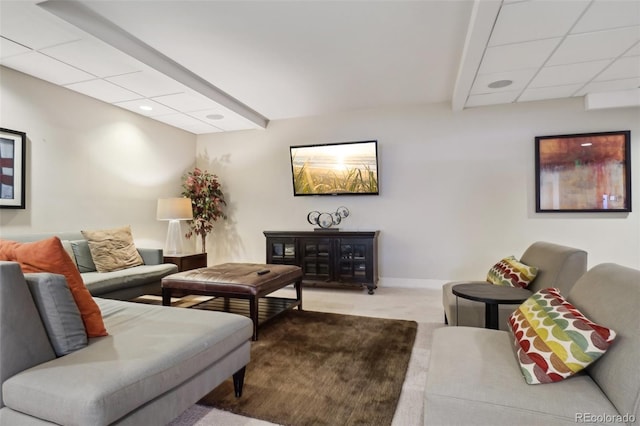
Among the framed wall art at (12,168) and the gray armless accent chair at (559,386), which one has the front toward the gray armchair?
the framed wall art

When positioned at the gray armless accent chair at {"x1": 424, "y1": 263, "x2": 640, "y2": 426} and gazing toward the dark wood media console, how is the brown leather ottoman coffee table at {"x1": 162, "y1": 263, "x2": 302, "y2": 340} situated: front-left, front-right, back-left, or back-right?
front-left

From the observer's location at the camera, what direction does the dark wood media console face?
facing the viewer

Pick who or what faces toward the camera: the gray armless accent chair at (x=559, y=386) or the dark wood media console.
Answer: the dark wood media console

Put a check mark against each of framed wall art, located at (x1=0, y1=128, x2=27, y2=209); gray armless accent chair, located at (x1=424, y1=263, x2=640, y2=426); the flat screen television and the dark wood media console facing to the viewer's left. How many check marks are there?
1

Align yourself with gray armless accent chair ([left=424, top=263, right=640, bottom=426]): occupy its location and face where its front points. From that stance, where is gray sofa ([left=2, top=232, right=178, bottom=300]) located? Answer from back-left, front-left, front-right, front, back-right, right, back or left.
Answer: front

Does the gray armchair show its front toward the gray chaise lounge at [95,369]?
yes

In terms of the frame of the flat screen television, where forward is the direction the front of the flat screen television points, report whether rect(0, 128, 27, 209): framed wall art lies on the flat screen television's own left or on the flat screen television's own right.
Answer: on the flat screen television's own right

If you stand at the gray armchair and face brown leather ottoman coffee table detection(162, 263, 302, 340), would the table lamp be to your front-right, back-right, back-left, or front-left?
front-right

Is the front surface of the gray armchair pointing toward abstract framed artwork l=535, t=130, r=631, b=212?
no

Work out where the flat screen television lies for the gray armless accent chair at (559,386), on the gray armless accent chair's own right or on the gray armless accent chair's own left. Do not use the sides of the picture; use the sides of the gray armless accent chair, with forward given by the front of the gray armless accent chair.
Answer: on the gray armless accent chair's own right

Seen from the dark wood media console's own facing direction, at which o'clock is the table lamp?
The table lamp is roughly at 3 o'clock from the dark wood media console.

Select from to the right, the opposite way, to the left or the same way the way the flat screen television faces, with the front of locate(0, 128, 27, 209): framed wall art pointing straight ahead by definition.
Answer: to the right

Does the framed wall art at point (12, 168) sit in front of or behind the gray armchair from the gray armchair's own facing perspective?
in front

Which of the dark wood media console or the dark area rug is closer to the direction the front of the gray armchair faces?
the dark area rug

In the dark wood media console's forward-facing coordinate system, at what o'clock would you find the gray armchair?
The gray armchair is roughly at 11 o'clock from the dark wood media console.

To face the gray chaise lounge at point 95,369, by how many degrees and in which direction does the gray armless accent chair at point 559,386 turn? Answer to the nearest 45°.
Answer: approximately 45° to its left

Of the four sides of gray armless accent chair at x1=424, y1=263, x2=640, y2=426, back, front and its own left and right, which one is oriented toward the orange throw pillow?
front

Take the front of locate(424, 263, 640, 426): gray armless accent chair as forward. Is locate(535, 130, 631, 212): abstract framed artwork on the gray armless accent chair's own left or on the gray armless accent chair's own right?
on the gray armless accent chair's own right

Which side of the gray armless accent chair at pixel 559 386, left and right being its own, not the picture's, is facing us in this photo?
left
